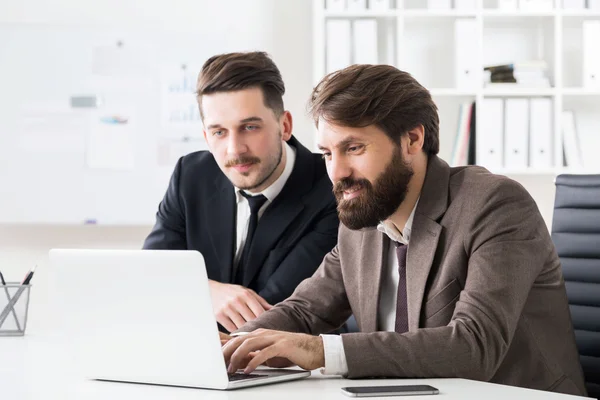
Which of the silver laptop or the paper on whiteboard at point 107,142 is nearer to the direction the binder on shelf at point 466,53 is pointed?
the silver laptop

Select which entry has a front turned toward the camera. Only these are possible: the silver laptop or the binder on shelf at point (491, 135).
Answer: the binder on shelf

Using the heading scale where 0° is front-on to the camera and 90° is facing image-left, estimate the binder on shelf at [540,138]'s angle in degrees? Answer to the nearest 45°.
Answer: approximately 0°

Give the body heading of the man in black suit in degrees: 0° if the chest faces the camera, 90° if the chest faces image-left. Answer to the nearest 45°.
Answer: approximately 45°

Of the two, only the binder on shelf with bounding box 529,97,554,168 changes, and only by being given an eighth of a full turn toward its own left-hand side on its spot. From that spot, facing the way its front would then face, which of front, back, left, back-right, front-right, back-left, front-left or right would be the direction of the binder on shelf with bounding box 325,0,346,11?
back-right

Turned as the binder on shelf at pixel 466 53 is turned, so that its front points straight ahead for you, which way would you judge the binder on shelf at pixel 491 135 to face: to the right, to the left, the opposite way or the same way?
the same way

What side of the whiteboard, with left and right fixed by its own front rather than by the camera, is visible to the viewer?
front

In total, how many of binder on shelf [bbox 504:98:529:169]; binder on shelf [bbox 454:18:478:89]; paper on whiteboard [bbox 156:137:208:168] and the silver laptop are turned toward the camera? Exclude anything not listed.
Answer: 3

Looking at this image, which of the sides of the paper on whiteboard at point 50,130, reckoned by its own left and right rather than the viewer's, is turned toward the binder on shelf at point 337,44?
left

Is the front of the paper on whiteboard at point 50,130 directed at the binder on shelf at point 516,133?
no

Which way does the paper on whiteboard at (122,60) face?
toward the camera

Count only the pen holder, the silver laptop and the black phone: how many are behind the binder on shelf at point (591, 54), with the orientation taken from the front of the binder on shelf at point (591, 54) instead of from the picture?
0

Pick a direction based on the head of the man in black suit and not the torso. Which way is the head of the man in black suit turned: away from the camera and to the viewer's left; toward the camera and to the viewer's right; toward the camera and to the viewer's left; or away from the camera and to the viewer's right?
toward the camera and to the viewer's left
